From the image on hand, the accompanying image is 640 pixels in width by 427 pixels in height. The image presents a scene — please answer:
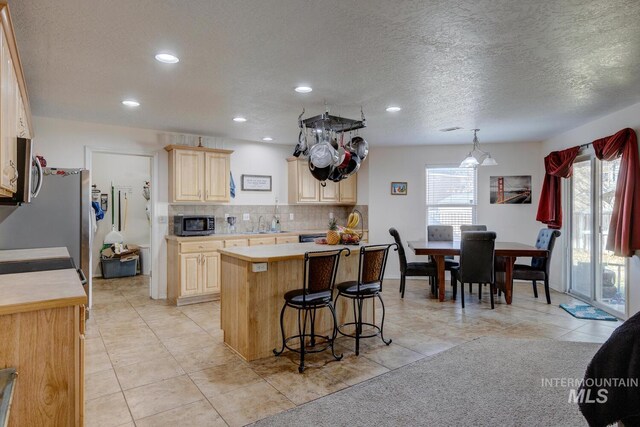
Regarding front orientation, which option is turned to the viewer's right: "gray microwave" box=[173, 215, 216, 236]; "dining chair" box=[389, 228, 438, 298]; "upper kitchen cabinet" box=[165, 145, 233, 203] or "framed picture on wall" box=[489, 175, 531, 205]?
the dining chair

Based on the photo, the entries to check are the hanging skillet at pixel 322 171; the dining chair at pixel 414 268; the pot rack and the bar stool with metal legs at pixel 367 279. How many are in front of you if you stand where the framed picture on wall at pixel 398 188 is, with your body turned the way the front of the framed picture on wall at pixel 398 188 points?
4

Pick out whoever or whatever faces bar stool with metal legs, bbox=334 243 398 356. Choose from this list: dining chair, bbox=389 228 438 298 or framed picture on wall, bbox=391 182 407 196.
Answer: the framed picture on wall

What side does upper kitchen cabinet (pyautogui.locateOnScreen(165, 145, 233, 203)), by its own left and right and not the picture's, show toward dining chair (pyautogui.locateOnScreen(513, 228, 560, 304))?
left

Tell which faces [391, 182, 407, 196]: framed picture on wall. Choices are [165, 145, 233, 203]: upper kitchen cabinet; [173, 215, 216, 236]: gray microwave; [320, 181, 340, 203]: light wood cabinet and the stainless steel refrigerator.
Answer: the stainless steel refrigerator

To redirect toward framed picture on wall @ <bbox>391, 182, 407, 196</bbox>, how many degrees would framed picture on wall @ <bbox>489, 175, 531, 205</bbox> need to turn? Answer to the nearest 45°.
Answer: approximately 90° to its right

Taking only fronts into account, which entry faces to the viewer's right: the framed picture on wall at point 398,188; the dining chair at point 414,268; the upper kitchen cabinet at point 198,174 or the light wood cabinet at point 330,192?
the dining chair

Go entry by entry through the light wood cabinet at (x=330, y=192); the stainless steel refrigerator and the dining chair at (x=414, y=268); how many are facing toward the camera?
1

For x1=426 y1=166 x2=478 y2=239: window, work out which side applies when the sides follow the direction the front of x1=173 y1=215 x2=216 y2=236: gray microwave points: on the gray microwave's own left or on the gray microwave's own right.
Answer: on the gray microwave's own left

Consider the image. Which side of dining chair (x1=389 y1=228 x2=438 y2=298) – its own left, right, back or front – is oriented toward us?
right

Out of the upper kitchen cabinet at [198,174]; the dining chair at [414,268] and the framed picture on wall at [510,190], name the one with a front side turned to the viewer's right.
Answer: the dining chair

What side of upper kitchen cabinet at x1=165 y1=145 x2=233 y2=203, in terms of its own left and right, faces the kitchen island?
front

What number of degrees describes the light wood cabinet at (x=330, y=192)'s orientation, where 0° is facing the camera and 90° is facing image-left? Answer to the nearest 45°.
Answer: approximately 0°

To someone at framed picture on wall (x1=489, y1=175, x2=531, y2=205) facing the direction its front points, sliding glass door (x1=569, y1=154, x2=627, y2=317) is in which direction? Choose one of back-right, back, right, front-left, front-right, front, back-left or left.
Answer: front-left

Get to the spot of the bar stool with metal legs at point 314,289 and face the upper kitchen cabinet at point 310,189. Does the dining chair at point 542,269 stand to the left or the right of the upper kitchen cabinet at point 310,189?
right

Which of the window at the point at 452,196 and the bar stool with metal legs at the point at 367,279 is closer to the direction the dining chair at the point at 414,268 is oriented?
the window

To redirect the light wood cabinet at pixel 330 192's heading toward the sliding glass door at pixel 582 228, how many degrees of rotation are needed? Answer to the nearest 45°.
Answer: approximately 90° to its left

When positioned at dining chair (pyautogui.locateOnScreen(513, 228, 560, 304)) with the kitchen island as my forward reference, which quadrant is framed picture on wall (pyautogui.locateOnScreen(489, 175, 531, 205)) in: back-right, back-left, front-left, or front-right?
back-right

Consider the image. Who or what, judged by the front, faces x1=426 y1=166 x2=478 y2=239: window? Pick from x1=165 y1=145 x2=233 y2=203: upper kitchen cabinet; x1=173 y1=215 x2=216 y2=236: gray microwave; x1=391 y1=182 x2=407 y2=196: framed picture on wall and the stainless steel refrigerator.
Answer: the stainless steel refrigerator

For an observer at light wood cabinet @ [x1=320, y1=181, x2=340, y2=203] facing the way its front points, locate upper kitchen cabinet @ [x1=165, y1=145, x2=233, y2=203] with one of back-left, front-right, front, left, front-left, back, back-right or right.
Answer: front-right
